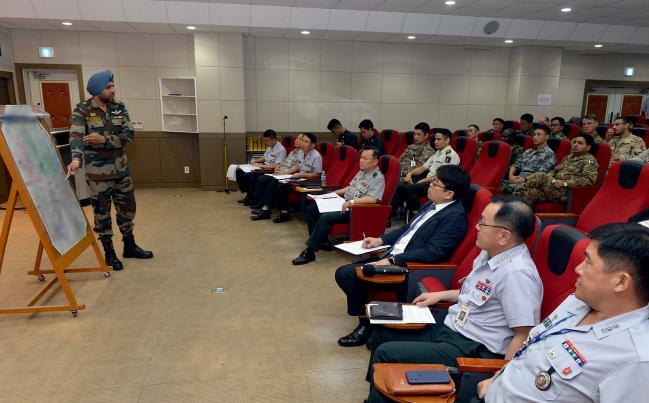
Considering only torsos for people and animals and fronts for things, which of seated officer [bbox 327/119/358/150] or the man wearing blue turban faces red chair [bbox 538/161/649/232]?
the man wearing blue turban

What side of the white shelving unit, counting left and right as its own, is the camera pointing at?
front

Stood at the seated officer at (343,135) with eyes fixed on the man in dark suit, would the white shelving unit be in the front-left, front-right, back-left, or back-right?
back-right

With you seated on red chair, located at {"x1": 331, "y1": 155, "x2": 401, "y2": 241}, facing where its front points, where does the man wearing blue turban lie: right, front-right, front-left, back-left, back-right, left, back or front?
front

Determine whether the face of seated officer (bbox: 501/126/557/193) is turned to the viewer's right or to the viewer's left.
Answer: to the viewer's left

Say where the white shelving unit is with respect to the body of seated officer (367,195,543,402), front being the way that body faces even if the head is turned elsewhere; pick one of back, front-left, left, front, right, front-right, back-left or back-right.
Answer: front-right

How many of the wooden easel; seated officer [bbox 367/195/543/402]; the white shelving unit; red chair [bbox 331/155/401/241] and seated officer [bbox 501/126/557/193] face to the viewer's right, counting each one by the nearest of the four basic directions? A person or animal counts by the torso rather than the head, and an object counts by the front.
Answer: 1

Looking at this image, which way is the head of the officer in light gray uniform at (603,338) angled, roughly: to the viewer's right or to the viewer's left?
to the viewer's left

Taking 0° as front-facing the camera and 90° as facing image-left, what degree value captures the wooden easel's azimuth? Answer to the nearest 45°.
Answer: approximately 270°

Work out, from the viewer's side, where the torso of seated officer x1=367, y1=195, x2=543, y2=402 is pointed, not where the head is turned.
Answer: to the viewer's left

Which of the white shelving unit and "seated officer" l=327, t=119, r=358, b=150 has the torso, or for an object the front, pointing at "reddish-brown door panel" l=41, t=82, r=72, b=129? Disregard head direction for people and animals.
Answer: the seated officer

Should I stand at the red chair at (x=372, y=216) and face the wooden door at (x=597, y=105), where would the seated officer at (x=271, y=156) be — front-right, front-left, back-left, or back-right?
front-left

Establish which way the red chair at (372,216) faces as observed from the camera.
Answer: facing to the left of the viewer

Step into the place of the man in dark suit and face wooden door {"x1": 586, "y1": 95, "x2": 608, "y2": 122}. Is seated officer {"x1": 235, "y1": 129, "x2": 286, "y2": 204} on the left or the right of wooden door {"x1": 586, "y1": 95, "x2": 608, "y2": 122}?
left

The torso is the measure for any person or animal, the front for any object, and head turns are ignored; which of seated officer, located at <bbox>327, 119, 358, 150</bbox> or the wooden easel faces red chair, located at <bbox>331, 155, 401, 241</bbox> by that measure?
the wooden easel

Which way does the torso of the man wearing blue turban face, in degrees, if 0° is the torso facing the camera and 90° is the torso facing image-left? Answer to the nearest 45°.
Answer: approximately 315°

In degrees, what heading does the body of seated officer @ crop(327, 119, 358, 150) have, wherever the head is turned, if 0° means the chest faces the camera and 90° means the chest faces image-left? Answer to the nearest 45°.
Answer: approximately 90°

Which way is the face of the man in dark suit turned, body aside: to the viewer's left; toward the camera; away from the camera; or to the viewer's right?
to the viewer's left
